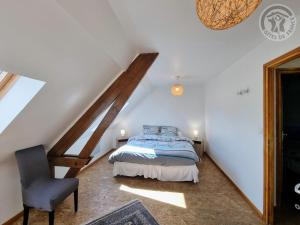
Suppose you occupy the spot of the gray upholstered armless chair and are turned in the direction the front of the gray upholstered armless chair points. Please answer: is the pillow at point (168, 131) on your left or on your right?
on your left

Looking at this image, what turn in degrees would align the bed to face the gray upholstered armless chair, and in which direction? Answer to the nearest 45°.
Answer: approximately 45° to its right

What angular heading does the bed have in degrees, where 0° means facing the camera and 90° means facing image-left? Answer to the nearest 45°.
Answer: approximately 0°

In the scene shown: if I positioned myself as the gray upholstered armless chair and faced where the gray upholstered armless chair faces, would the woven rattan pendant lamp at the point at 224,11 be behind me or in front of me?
in front

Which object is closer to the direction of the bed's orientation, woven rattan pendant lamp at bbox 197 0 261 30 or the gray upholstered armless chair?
the woven rattan pendant lamp

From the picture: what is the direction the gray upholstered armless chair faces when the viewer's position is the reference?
facing the viewer and to the right of the viewer

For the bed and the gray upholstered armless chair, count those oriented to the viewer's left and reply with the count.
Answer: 0

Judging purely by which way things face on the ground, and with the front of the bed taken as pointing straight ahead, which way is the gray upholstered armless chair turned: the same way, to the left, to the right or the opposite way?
to the left
